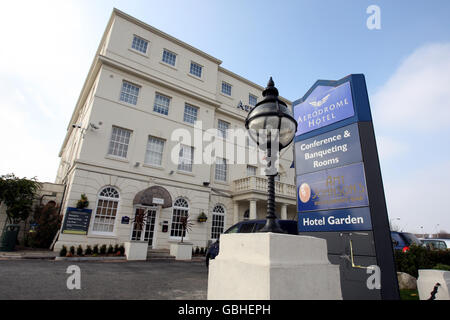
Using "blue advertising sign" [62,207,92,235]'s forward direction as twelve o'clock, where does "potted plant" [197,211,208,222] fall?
The potted plant is roughly at 9 o'clock from the blue advertising sign.

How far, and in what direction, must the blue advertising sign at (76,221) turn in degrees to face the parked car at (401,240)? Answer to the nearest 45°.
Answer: approximately 45° to its left

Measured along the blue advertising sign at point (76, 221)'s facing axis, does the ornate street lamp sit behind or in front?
in front

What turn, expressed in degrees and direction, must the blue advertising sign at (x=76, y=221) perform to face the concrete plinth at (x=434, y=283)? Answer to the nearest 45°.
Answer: approximately 45° to its left

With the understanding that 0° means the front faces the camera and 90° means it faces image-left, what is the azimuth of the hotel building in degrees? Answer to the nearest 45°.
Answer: approximately 315°

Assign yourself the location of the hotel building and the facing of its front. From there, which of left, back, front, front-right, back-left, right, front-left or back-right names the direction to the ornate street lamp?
front-right

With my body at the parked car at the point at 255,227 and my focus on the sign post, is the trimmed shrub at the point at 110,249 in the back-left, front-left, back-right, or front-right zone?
back-right

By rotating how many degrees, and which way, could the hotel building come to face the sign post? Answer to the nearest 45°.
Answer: approximately 45° to its right

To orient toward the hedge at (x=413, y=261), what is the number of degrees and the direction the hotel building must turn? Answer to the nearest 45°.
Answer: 0° — it already faces it
